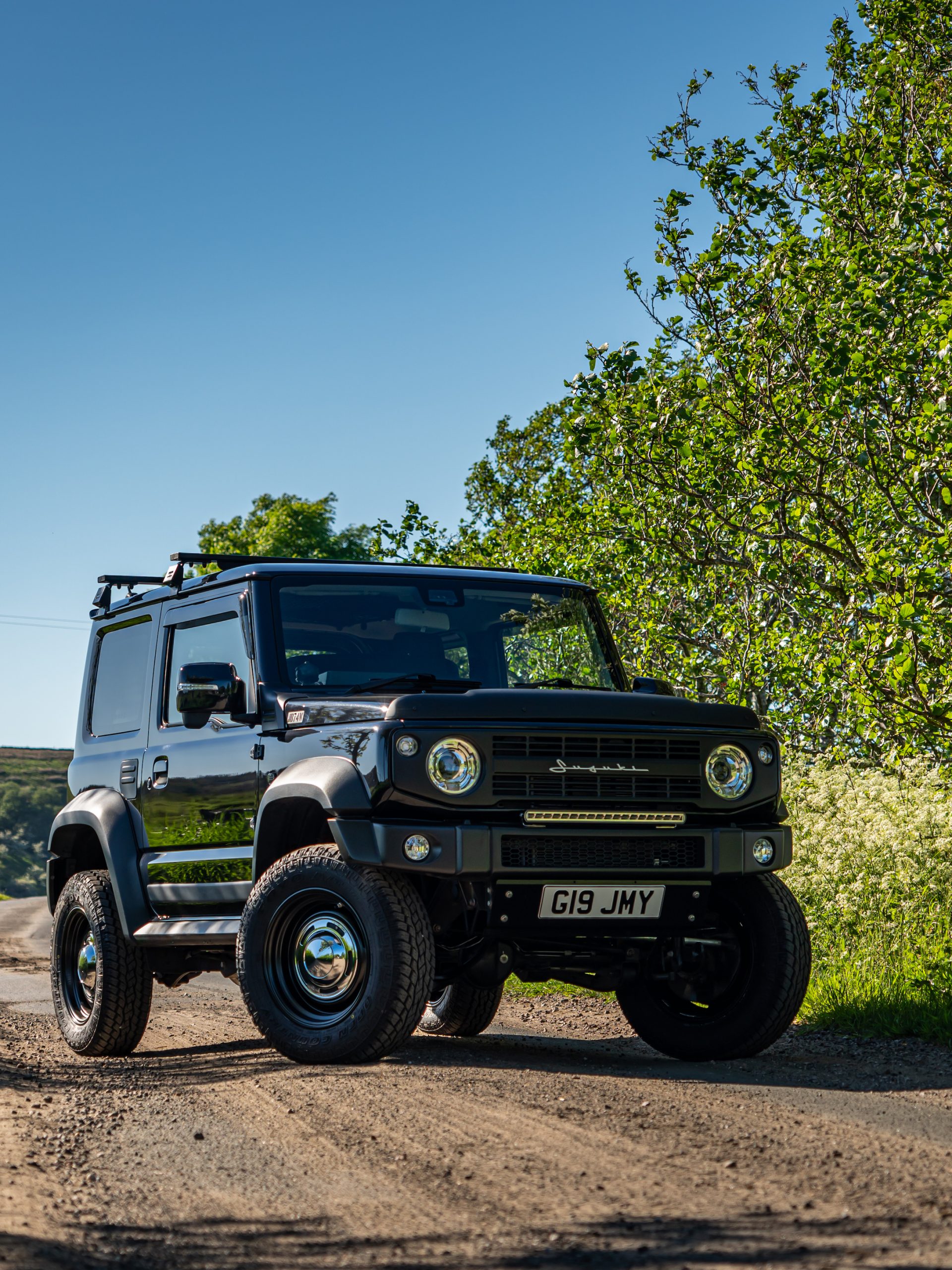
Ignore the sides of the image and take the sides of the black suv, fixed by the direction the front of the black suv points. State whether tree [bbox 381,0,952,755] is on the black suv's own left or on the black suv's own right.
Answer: on the black suv's own left

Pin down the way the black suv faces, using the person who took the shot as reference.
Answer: facing the viewer and to the right of the viewer
